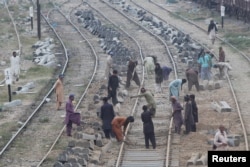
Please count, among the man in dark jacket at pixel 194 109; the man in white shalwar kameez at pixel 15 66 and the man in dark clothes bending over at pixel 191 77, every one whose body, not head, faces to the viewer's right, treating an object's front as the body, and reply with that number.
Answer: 0

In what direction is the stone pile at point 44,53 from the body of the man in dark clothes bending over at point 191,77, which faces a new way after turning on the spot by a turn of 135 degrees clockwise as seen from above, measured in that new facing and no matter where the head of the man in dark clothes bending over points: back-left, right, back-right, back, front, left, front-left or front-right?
back

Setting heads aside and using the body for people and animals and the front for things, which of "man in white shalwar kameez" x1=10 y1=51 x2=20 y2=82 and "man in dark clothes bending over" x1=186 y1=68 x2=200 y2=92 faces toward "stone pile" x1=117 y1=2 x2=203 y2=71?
the man in dark clothes bending over

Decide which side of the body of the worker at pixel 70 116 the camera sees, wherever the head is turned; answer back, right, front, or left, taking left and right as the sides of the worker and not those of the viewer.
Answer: right

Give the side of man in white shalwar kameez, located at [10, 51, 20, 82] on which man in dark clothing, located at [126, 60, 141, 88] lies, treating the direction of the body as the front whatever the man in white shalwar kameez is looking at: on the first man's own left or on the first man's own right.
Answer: on the first man's own left

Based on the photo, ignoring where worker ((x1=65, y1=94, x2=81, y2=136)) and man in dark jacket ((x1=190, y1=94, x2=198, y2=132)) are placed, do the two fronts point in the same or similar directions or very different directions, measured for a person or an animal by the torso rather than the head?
very different directions

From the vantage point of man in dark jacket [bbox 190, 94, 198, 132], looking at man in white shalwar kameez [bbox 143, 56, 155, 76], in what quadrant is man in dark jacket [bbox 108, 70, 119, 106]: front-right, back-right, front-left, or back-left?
front-left

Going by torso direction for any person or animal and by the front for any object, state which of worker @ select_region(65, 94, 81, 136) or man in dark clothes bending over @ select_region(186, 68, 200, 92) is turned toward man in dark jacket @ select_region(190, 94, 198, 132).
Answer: the worker

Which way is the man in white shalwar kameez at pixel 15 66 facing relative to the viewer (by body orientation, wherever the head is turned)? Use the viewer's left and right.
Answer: facing the viewer
